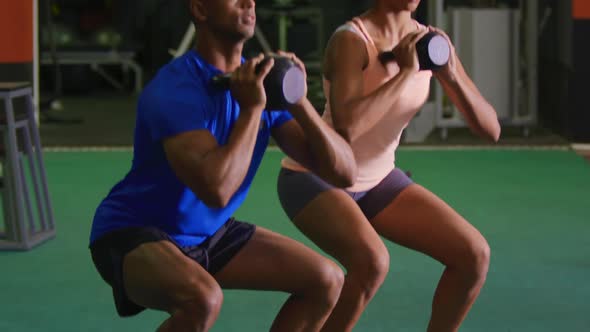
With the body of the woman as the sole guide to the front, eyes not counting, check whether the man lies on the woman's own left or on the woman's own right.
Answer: on the woman's own right

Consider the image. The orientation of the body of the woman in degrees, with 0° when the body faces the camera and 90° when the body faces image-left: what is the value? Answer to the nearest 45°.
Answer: approximately 315°

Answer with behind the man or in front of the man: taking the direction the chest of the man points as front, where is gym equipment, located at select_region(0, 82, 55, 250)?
behind

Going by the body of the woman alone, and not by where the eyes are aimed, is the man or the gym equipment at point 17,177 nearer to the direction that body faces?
the man

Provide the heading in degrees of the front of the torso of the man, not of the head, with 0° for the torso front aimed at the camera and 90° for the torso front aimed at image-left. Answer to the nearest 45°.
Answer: approximately 315°

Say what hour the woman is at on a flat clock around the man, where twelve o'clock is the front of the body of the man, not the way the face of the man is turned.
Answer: The woman is roughly at 9 o'clock from the man.
